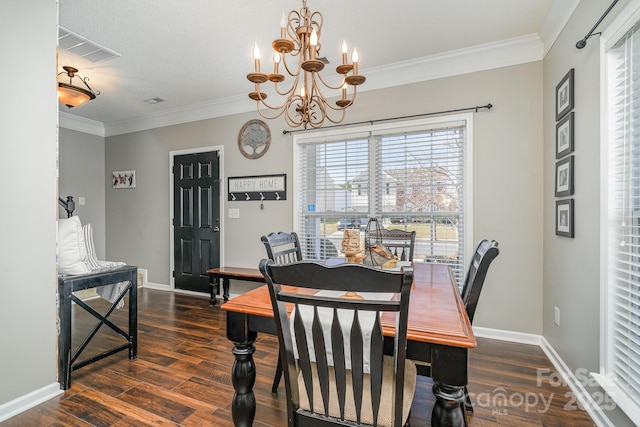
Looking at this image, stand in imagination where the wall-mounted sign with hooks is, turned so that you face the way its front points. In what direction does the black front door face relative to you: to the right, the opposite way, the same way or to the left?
the same way

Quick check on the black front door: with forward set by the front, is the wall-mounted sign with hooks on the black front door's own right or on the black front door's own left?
on the black front door's own left

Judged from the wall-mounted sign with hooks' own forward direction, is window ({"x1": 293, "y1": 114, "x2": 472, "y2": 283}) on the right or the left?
on its left

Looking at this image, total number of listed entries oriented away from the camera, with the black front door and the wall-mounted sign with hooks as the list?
0

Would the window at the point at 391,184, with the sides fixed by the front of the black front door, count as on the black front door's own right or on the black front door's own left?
on the black front door's own left

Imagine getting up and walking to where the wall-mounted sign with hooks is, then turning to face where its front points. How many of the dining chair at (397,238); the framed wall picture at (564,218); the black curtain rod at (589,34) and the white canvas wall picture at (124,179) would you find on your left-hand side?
3

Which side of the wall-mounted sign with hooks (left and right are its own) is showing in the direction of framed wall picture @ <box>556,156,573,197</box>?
left

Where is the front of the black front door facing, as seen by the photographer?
facing the viewer and to the left of the viewer

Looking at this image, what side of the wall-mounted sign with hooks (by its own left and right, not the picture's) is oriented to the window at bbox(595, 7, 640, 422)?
left

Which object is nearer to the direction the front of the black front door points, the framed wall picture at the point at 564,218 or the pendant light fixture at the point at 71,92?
the pendant light fixture

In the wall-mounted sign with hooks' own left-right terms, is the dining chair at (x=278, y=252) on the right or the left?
on its left

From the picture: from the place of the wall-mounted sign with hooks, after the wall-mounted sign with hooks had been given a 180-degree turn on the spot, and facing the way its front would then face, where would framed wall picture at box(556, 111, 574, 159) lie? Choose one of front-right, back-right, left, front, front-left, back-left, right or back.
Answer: right

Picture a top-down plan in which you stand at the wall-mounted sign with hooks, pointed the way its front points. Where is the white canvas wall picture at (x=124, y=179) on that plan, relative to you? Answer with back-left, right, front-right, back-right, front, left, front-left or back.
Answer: right

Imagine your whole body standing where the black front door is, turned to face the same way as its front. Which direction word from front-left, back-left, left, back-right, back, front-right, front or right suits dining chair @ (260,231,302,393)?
front-left

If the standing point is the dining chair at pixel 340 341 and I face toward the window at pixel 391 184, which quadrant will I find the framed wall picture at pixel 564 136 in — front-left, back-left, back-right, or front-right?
front-right

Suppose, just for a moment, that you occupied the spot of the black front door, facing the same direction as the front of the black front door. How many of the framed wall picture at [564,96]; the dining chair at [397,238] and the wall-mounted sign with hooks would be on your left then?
3

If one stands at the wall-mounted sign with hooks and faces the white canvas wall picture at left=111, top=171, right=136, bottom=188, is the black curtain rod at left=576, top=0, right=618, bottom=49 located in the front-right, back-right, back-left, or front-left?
back-left

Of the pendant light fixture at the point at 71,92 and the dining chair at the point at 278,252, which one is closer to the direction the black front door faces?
the pendant light fixture
